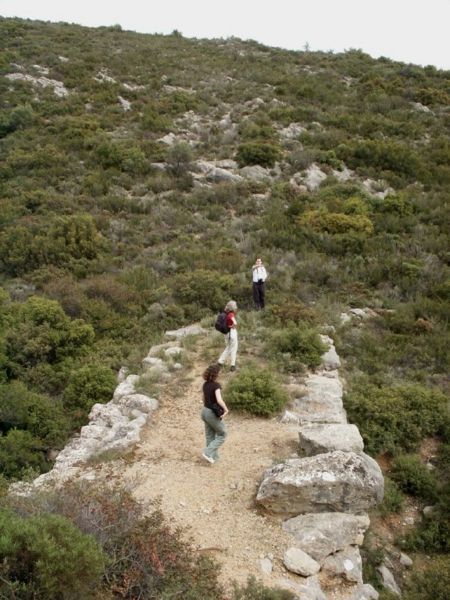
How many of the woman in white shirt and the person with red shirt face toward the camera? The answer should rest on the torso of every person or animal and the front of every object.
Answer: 1

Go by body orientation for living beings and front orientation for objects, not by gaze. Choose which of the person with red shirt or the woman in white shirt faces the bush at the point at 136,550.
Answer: the woman in white shirt

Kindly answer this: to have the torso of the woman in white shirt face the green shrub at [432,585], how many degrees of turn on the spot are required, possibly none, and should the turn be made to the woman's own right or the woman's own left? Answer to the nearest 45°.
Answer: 0° — they already face it

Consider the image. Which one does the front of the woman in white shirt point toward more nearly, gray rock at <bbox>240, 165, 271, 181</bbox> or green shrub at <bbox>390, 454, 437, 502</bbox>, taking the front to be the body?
the green shrub

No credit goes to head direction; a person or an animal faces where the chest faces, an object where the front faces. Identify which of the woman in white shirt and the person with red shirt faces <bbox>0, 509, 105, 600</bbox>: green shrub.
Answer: the woman in white shirt

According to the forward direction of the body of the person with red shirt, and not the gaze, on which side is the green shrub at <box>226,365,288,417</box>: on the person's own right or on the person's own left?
on the person's own right

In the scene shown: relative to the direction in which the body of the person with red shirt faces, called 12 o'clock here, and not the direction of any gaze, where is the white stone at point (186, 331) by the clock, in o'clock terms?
The white stone is roughly at 8 o'clock from the person with red shirt.
